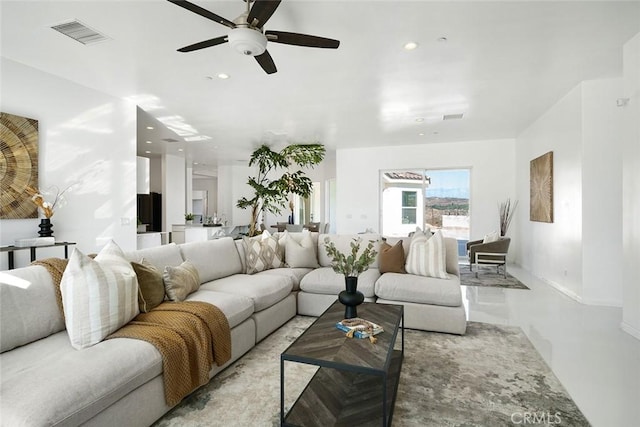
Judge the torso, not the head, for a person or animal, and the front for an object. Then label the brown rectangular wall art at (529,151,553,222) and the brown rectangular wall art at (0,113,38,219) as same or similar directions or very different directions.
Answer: very different directions

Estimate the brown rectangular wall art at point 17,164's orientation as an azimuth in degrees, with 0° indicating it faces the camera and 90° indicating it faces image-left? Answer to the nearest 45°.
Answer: approximately 315°

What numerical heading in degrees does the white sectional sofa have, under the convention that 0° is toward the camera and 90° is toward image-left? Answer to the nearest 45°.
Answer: approximately 315°

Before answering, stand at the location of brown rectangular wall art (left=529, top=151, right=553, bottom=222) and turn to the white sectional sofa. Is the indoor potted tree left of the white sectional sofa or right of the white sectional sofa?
right

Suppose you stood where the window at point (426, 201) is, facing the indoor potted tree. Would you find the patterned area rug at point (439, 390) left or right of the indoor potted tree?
left

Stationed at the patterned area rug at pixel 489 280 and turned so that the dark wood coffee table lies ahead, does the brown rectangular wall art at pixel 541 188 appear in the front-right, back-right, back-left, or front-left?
back-left

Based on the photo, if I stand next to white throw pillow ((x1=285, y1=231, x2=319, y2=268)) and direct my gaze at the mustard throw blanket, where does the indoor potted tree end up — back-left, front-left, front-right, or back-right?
back-right
